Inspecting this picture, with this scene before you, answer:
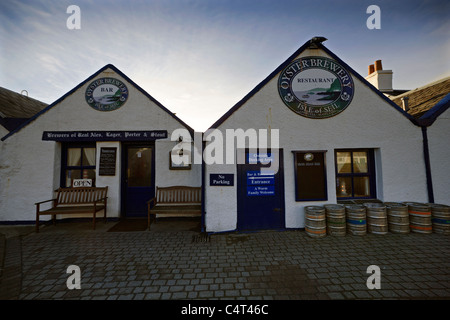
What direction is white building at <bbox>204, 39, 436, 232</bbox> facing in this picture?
toward the camera

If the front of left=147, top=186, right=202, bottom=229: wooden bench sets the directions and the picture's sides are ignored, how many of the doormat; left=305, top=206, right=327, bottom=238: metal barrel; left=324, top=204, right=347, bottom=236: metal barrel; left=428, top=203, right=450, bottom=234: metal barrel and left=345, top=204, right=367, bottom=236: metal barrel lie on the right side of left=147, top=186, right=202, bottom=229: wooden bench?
1

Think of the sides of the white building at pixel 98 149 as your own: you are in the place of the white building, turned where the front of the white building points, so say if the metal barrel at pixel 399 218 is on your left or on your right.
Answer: on your left

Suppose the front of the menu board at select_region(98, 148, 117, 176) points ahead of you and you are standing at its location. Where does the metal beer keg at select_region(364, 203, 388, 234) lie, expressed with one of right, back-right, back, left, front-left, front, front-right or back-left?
front-left

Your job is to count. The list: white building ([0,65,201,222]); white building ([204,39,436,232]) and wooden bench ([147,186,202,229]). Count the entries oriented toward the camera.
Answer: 3

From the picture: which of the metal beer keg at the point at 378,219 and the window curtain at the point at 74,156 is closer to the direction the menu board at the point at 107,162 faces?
the metal beer keg

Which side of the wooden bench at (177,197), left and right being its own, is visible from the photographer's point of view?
front

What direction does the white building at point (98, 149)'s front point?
toward the camera

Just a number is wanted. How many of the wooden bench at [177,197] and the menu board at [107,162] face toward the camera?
2

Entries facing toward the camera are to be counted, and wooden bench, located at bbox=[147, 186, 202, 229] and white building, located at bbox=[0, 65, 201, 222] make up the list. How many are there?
2

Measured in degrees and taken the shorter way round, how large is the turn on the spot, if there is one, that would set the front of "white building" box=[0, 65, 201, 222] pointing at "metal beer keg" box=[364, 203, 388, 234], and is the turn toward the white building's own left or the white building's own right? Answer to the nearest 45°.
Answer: approximately 45° to the white building's own left

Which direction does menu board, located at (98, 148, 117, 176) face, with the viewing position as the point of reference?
facing the viewer

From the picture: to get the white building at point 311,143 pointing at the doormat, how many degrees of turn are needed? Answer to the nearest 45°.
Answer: approximately 90° to its right

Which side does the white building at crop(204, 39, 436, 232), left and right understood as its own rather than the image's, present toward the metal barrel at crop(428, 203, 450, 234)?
left

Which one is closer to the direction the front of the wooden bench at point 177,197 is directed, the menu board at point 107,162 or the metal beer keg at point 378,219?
the metal beer keg
